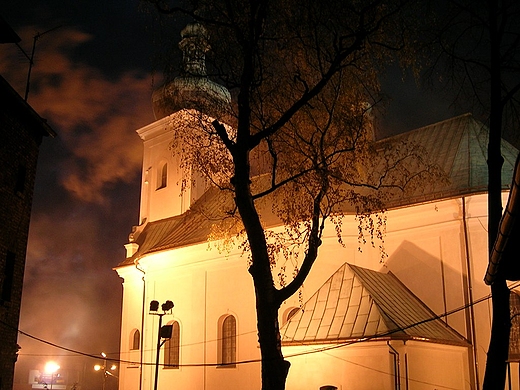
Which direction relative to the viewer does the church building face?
to the viewer's left

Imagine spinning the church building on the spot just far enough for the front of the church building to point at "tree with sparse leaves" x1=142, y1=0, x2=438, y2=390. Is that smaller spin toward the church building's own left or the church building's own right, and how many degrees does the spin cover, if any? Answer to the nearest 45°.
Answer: approximately 90° to the church building's own left
